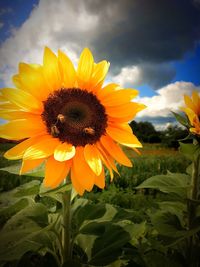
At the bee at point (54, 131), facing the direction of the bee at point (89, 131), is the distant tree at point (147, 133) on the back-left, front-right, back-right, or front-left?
front-left

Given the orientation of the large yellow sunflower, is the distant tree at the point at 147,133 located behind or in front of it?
behind

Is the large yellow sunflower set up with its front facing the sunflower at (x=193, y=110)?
no

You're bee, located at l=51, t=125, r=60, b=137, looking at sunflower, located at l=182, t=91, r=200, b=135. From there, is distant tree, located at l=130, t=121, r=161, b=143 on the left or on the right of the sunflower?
left

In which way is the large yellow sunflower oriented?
toward the camera
